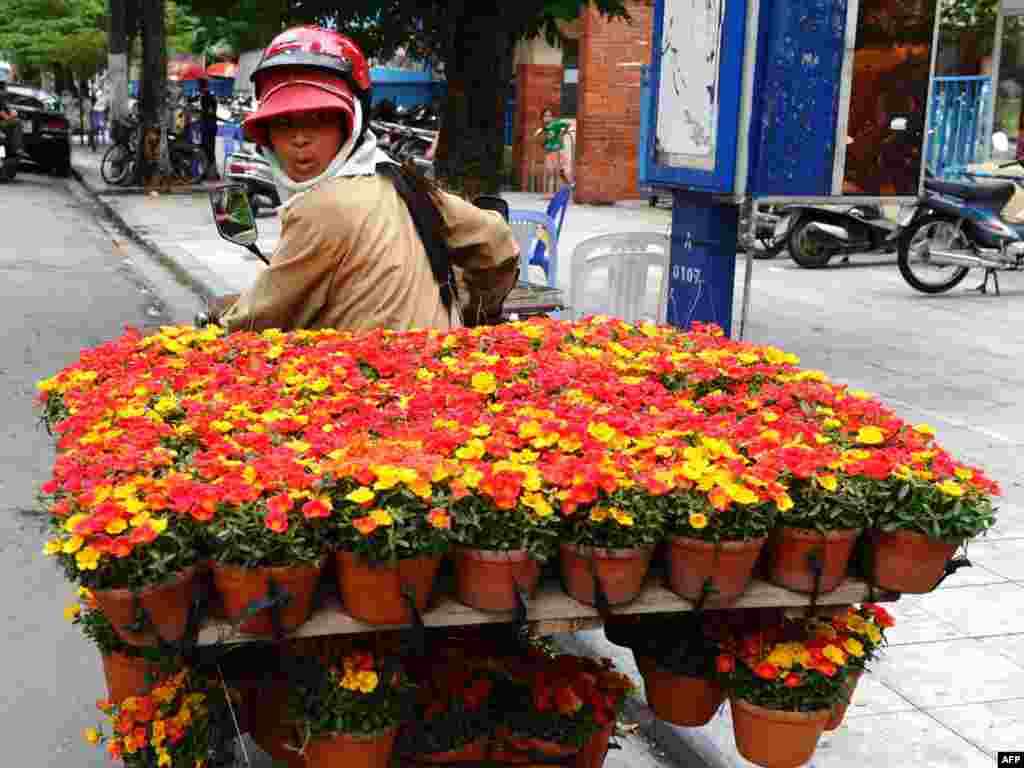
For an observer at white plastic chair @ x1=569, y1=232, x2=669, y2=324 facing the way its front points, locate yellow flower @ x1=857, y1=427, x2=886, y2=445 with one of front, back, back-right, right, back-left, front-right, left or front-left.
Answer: back

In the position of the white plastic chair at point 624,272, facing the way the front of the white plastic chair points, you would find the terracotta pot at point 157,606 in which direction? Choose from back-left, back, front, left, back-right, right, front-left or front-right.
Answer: back

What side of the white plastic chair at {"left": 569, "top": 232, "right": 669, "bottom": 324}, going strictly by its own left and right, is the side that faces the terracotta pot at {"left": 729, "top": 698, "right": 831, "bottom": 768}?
back

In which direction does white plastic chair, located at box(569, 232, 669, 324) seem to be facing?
away from the camera

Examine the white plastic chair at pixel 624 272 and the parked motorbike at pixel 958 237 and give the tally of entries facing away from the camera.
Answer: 1

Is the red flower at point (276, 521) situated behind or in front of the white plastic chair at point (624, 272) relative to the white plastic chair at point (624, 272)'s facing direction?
behind

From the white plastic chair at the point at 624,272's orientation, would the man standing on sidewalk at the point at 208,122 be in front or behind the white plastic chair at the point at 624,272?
in front

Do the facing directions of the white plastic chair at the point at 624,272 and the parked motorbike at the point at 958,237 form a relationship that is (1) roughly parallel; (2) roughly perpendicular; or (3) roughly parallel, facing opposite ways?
roughly perpendicular

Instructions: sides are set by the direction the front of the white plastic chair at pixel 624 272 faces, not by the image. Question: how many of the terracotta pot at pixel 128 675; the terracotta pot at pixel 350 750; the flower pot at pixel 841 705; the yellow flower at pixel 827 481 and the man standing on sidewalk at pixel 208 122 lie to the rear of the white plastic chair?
4
